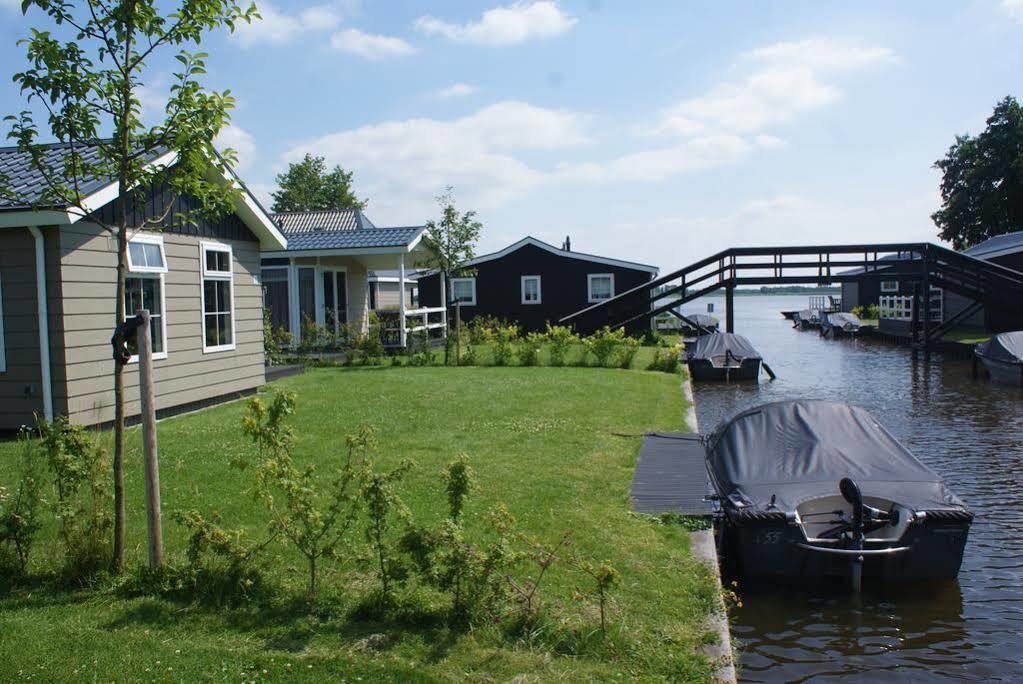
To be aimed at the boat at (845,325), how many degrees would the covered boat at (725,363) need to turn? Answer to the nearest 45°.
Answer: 0° — it already faces it

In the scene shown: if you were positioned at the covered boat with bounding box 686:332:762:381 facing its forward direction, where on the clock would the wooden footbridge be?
The wooden footbridge is roughly at 1 o'clock from the covered boat.

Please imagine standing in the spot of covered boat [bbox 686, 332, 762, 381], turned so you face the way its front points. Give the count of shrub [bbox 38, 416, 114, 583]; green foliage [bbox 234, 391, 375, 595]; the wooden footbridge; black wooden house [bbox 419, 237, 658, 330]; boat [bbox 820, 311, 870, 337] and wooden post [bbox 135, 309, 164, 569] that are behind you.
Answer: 3

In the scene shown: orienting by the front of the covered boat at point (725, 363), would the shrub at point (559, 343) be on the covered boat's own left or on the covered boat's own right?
on the covered boat's own left

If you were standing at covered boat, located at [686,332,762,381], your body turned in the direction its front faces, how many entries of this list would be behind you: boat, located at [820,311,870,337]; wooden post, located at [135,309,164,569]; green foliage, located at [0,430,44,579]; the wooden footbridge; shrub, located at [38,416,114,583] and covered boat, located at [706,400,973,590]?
4

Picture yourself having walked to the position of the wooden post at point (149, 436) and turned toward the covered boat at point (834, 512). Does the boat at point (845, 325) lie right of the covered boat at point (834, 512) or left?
left

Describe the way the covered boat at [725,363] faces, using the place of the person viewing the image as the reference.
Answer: facing away from the viewer

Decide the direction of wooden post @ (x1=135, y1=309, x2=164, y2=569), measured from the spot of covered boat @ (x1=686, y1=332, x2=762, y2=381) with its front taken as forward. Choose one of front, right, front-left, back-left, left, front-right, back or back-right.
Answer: back

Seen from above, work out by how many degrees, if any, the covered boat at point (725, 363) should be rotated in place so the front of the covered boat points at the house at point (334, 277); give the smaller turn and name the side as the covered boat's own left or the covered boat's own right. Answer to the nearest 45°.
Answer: approximately 90° to the covered boat's own left

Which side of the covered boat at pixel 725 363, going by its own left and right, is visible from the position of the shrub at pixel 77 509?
back

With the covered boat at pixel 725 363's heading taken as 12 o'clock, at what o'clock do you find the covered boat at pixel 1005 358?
the covered boat at pixel 1005 358 is roughly at 3 o'clock from the covered boat at pixel 725 363.
